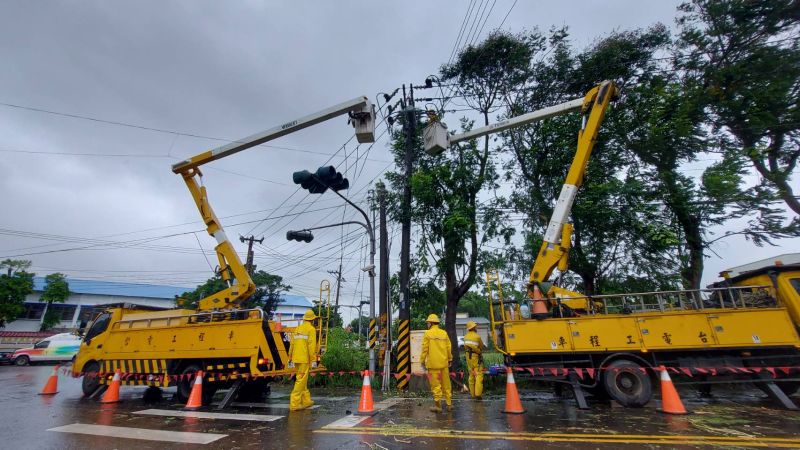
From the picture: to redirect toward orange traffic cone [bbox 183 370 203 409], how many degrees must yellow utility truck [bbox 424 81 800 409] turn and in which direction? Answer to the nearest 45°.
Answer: approximately 135° to its right

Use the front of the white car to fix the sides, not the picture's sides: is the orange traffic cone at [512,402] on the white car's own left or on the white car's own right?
on the white car's own left

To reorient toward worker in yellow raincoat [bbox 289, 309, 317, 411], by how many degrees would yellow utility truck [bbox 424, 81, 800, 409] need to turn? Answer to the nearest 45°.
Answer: approximately 135° to its right

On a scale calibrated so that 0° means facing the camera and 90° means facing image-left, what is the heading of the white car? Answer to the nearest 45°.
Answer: approximately 90°

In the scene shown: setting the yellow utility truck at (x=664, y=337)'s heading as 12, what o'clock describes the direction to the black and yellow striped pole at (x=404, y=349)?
The black and yellow striped pole is roughly at 6 o'clock from the yellow utility truck.

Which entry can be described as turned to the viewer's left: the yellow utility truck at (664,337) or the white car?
the white car

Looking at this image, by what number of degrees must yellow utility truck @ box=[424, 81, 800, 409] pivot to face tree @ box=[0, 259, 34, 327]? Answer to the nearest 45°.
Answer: approximately 180°

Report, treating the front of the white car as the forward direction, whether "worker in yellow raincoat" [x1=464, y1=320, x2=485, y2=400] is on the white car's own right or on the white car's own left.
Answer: on the white car's own left

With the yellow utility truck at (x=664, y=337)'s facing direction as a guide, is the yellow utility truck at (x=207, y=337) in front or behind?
behind

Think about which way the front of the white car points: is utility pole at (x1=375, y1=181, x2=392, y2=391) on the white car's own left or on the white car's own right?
on the white car's own left

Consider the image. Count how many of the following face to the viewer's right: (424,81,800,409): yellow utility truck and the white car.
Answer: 1

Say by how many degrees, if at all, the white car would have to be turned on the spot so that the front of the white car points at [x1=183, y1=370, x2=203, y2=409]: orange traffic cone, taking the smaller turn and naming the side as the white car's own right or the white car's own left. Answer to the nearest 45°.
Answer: approximately 90° to the white car's own left

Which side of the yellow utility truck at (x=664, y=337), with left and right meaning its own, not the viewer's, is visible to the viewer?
right

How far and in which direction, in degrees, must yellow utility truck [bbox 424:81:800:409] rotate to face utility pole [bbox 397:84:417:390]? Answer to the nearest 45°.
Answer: approximately 180°

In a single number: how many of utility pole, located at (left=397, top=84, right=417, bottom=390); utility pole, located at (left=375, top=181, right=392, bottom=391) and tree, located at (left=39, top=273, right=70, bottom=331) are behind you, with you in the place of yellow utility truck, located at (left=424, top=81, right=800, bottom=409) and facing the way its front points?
3
